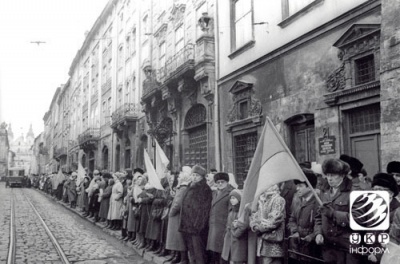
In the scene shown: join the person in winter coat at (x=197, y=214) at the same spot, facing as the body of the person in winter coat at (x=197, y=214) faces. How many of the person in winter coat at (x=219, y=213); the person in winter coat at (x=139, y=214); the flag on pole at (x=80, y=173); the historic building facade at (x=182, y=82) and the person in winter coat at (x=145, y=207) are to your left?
1

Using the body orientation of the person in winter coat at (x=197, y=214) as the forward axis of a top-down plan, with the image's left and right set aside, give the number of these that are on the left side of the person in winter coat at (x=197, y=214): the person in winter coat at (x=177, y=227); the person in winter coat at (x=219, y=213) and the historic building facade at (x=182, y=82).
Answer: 1

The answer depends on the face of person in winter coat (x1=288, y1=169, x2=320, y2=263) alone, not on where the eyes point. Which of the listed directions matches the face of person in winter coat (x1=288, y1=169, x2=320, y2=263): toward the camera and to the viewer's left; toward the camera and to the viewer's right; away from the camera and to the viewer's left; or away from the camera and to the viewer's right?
toward the camera and to the viewer's left

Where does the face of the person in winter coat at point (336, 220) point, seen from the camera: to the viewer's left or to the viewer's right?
to the viewer's left

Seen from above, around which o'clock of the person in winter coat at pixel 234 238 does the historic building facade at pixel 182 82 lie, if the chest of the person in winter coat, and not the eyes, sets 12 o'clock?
The historic building facade is roughly at 4 o'clock from the person in winter coat.

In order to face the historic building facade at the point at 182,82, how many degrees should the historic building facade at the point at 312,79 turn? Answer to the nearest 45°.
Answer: approximately 90° to its right

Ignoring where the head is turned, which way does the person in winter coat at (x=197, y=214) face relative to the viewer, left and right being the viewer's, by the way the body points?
facing the viewer and to the left of the viewer

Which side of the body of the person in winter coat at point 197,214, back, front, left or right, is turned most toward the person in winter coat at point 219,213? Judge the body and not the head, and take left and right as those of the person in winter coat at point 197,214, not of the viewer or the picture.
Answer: left

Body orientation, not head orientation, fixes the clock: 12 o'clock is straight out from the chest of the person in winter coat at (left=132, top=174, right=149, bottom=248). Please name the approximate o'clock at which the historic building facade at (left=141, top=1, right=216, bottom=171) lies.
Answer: The historic building facade is roughly at 5 o'clock from the person in winter coat.

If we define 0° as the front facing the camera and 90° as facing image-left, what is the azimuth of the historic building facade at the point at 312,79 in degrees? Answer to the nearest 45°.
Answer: approximately 45°
